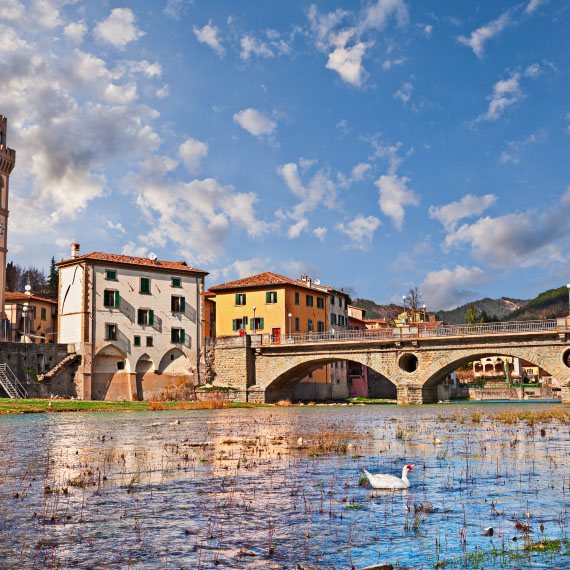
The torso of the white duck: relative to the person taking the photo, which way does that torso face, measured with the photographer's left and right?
facing to the right of the viewer
